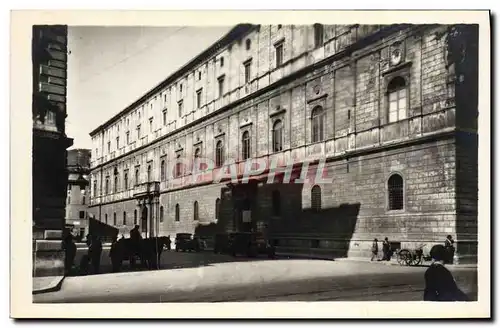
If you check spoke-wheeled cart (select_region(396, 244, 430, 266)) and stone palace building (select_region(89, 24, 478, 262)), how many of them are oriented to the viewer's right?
1

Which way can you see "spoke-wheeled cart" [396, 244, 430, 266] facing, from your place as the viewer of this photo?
facing to the right of the viewer

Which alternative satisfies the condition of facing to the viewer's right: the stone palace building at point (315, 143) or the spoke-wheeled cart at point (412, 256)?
the spoke-wheeled cart
